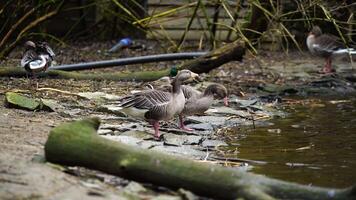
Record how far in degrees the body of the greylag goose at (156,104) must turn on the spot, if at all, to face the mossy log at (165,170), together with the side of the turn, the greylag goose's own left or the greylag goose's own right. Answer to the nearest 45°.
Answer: approximately 90° to the greylag goose's own right

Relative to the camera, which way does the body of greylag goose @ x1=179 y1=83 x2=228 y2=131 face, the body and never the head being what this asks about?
to the viewer's right

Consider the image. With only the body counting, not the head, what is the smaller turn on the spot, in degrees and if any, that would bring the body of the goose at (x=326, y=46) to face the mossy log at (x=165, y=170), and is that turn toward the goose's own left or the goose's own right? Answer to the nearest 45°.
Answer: approximately 90° to the goose's own left

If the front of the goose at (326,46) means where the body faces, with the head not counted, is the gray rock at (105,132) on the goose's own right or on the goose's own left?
on the goose's own left

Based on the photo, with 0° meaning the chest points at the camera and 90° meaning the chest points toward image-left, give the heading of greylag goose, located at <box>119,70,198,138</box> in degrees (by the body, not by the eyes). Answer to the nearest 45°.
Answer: approximately 270°

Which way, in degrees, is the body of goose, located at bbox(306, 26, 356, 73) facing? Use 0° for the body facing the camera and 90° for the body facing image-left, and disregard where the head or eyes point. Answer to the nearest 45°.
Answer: approximately 90°

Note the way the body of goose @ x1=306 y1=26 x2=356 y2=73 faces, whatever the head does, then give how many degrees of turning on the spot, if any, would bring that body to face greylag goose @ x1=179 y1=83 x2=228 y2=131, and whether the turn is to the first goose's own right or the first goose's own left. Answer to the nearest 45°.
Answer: approximately 90° to the first goose's own left

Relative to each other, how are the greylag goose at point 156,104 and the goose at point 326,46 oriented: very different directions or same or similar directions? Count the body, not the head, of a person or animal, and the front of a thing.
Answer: very different directions

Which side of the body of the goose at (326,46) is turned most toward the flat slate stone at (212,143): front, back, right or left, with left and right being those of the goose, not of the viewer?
left

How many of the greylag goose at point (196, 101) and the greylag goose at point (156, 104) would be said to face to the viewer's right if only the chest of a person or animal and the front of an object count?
2
